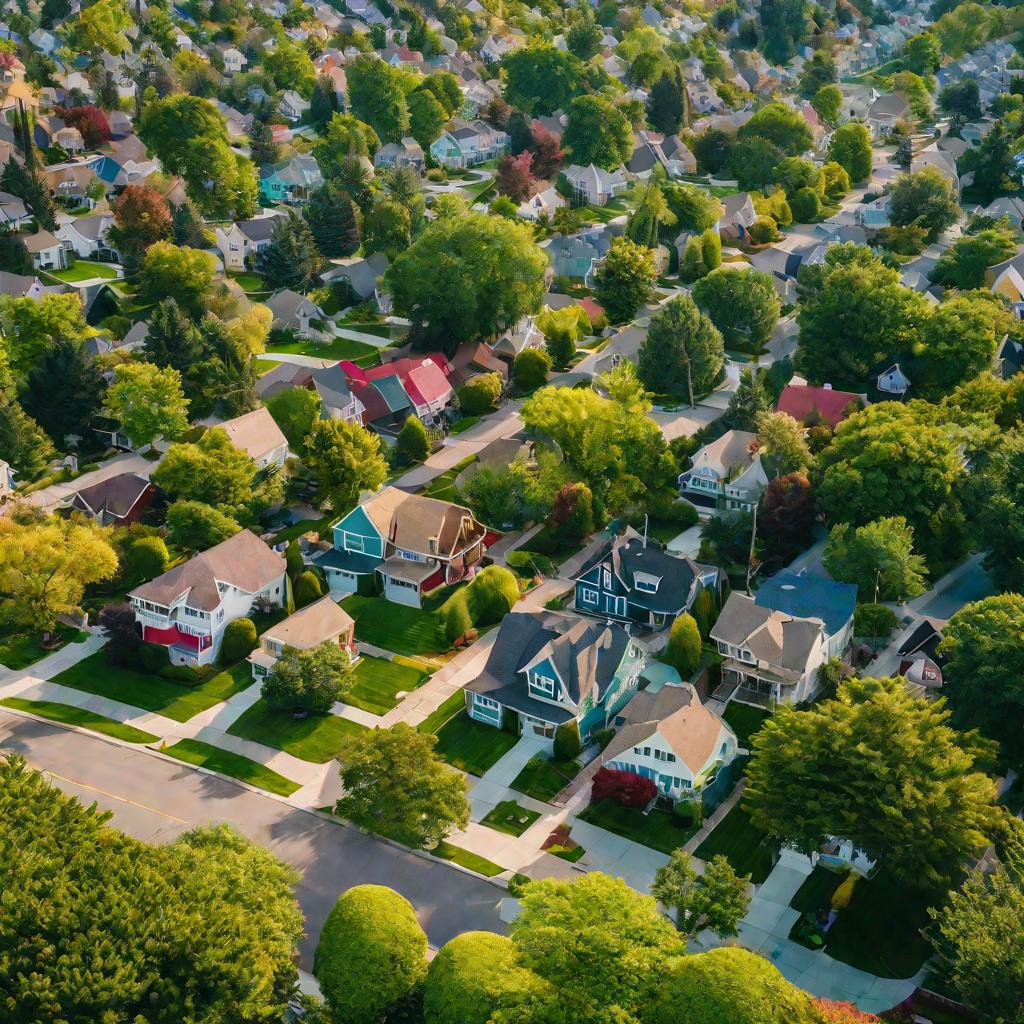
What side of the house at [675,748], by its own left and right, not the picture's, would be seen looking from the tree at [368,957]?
front

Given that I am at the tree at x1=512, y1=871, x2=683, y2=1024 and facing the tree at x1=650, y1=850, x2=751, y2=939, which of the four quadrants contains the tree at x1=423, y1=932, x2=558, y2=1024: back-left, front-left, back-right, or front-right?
back-left

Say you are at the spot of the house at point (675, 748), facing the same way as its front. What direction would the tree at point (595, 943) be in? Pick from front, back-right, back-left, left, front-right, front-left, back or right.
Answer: front-left

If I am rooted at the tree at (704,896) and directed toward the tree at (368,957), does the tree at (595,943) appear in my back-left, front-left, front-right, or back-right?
front-left

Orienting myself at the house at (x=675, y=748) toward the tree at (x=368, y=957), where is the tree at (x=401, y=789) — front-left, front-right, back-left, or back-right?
front-right

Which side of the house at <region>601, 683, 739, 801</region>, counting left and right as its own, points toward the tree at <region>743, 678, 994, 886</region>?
left

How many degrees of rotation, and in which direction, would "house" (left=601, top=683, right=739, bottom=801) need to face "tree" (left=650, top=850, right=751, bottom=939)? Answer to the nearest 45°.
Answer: approximately 45° to its left

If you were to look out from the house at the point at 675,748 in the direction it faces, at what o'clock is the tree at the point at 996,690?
The tree is roughly at 7 o'clock from the house.

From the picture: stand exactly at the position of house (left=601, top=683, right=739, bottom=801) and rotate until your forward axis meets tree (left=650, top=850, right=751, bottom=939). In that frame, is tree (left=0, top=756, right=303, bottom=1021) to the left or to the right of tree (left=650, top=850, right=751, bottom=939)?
right

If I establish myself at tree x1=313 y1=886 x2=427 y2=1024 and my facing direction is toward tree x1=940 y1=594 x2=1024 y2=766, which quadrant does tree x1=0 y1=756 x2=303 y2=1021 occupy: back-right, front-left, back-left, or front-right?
back-left

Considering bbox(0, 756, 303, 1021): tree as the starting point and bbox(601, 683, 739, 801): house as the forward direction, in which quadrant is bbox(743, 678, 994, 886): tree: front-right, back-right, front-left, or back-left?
front-right

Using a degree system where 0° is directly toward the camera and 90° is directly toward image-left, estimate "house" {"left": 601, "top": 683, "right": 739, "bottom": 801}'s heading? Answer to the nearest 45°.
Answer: approximately 45°
